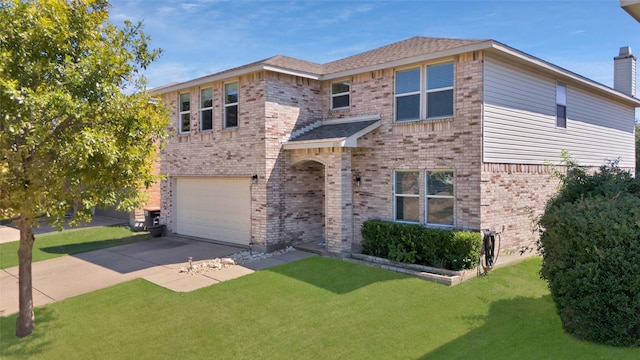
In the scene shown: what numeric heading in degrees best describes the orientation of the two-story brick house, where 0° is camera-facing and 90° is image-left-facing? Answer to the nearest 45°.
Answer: approximately 45°

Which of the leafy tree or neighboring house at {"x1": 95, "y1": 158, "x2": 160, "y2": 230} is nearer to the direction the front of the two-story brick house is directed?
the leafy tree

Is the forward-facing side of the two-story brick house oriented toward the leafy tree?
yes

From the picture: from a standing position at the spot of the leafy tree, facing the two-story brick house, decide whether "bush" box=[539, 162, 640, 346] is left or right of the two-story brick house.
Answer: right

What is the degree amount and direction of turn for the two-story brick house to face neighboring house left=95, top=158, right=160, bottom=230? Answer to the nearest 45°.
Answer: approximately 45° to its right

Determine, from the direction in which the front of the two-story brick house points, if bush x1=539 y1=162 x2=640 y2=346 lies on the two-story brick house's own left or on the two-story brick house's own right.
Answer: on the two-story brick house's own left
